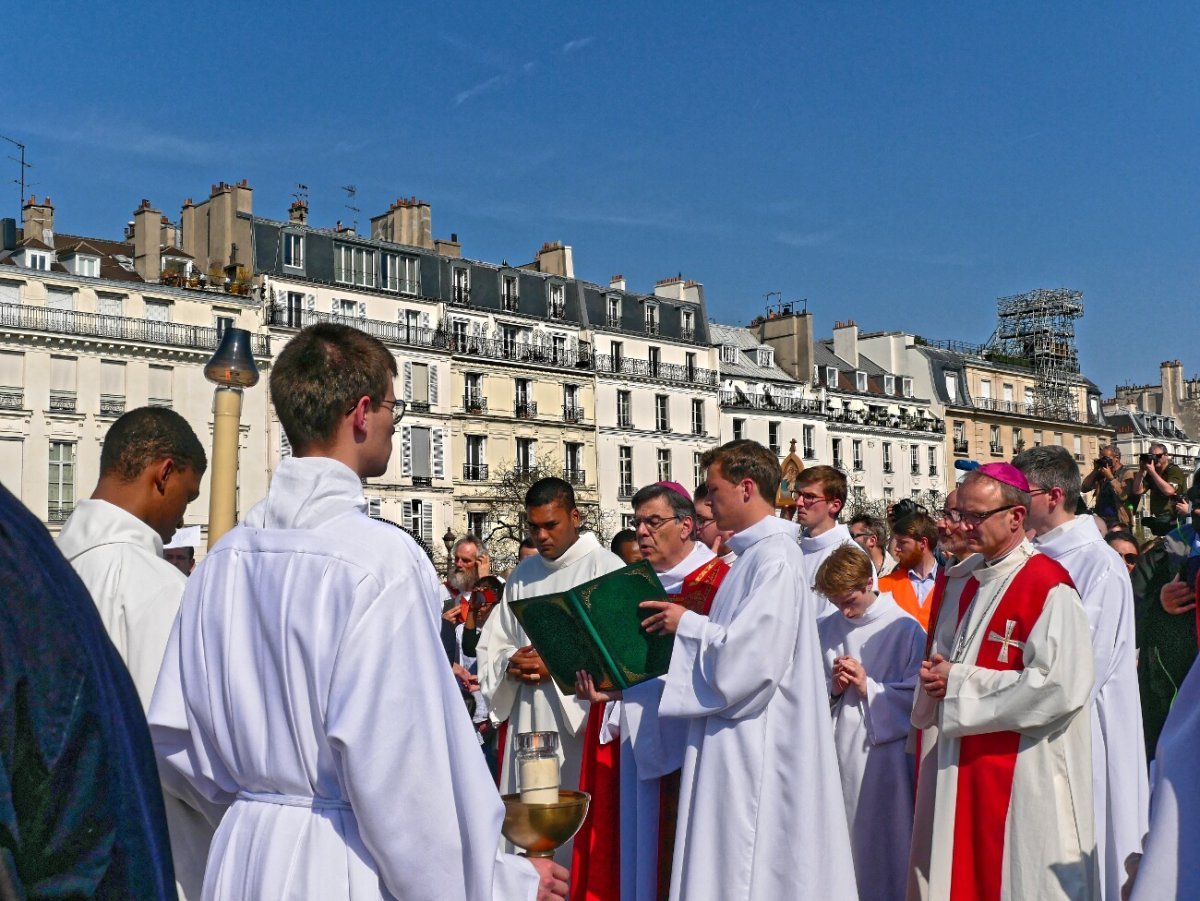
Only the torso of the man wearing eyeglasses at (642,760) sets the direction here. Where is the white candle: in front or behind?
in front

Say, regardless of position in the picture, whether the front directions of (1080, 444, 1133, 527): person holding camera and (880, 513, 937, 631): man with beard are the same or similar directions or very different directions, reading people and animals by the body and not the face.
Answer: same or similar directions

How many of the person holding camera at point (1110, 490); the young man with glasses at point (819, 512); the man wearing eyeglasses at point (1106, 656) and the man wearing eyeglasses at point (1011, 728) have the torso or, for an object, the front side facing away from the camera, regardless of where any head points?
0

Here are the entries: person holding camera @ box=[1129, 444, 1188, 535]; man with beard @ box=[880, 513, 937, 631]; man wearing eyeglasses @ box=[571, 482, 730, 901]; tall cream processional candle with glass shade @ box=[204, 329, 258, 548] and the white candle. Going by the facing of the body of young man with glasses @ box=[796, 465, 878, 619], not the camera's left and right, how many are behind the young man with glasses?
2

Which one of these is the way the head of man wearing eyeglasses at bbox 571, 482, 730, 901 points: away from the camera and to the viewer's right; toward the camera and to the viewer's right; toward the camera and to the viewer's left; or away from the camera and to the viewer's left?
toward the camera and to the viewer's left

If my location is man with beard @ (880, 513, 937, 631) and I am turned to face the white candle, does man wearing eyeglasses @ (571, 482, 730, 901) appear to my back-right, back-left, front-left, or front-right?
front-right

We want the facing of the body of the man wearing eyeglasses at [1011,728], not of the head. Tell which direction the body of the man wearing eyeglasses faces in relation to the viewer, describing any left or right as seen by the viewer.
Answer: facing the viewer and to the left of the viewer

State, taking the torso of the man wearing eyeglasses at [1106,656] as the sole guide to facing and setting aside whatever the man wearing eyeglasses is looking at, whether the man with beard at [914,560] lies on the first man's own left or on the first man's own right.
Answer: on the first man's own right

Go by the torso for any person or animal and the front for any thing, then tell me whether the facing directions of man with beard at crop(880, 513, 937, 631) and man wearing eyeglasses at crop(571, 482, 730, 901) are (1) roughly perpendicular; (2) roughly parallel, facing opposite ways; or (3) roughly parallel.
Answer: roughly parallel
